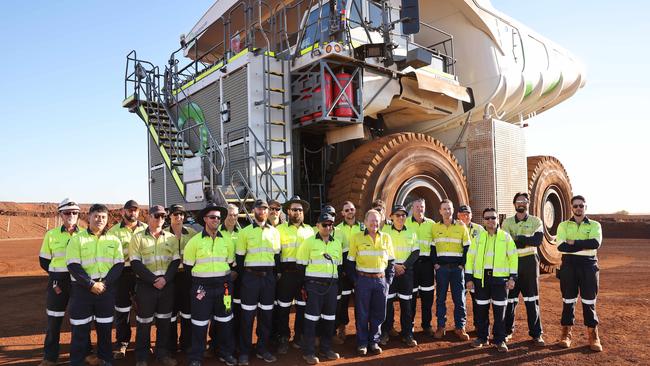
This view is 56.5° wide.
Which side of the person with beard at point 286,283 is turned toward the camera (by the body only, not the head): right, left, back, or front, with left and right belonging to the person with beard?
front

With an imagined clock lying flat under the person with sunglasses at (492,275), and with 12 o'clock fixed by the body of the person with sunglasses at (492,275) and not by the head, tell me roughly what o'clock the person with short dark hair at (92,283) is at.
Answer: the person with short dark hair at (92,283) is roughly at 2 o'clock from the person with sunglasses at (492,275).

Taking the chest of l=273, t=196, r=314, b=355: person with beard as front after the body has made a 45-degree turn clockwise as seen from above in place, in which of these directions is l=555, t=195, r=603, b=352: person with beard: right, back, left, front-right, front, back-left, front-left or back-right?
back-left

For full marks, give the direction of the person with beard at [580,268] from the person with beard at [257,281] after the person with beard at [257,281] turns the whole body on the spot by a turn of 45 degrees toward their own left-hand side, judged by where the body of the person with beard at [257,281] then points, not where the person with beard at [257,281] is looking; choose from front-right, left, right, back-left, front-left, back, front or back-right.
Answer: front-left

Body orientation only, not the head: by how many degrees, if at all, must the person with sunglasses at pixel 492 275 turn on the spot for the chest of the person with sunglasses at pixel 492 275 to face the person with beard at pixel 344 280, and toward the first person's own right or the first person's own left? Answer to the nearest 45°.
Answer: approximately 90° to the first person's own right

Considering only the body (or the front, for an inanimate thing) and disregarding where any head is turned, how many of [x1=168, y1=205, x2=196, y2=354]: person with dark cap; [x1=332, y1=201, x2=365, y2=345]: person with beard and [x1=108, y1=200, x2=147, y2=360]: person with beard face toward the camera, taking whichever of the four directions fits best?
3

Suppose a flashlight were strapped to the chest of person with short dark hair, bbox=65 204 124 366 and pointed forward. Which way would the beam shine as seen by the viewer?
toward the camera

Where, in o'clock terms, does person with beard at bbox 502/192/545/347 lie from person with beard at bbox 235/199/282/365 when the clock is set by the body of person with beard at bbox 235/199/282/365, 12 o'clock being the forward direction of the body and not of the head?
person with beard at bbox 502/192/545/347 is roughly at 9 o'clock from person with beard at bbox 235/199/282/365.

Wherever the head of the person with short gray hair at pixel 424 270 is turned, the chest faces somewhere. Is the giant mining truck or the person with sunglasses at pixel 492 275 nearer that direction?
the person with sunglasses
